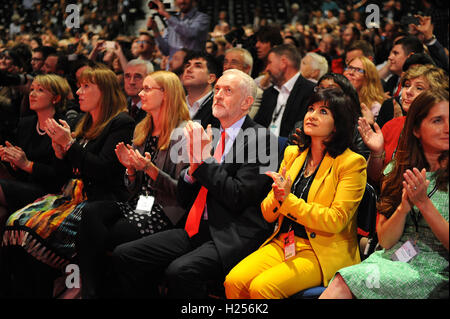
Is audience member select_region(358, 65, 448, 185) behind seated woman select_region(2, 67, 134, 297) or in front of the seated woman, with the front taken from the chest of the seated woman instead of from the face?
behind

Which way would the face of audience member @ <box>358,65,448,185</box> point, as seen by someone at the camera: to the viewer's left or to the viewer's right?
to the viewer's left

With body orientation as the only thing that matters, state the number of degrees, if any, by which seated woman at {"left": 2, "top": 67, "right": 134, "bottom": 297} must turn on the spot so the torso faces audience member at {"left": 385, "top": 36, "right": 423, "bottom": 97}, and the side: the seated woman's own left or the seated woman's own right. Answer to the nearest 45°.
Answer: approximately 180°

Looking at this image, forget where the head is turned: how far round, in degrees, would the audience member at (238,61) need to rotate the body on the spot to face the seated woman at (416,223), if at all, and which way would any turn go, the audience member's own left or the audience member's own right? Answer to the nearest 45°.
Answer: approximately 45° to the audience member's own left
